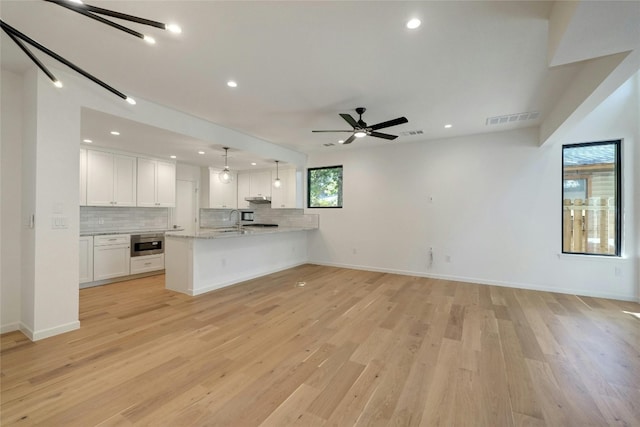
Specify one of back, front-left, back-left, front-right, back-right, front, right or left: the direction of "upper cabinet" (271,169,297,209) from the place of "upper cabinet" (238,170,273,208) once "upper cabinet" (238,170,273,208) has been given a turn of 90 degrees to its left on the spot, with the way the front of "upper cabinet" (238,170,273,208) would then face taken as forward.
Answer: front

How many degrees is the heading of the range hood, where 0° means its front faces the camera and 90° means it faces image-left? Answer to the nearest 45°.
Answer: approximately 45°

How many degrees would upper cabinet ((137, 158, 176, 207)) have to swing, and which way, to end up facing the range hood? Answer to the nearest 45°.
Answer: approximately 45° to its left

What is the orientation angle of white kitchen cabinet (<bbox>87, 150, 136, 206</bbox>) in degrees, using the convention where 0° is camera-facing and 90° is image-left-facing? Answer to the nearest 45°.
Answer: approximately 315°
